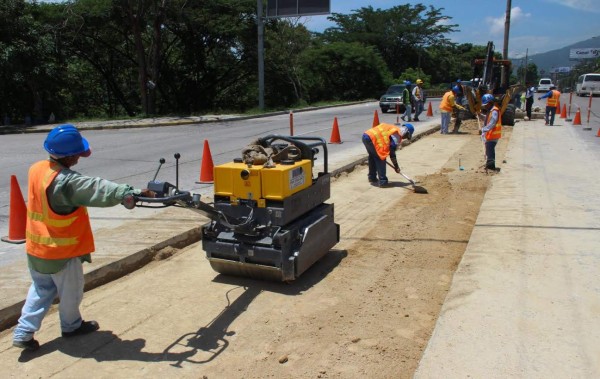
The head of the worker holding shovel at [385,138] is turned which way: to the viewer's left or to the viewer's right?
to the viewer's right

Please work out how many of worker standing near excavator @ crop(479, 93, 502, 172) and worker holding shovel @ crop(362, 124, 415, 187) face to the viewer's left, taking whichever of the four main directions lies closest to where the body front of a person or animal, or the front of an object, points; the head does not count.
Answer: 1

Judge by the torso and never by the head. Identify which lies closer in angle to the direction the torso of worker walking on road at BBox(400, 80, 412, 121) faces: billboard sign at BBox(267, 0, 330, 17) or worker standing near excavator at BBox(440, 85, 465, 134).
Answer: the worker standing near excavator

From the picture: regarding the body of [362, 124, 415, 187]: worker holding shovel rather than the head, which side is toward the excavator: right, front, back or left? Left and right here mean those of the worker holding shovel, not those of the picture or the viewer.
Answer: left

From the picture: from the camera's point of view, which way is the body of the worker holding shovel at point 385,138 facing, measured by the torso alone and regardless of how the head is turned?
to the viewer's right

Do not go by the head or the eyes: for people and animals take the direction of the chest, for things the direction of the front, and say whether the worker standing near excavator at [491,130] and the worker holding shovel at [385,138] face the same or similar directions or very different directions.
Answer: very different directions

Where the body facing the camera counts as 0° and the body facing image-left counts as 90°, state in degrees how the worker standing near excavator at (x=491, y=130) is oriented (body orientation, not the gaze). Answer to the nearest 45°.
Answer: approximately 90°

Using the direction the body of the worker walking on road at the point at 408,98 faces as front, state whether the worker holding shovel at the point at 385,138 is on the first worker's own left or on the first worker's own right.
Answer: on the first worker's own right

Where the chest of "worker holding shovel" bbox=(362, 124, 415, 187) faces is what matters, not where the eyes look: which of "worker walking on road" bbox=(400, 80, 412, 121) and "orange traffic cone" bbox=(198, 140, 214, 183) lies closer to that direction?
the worker walking on road
